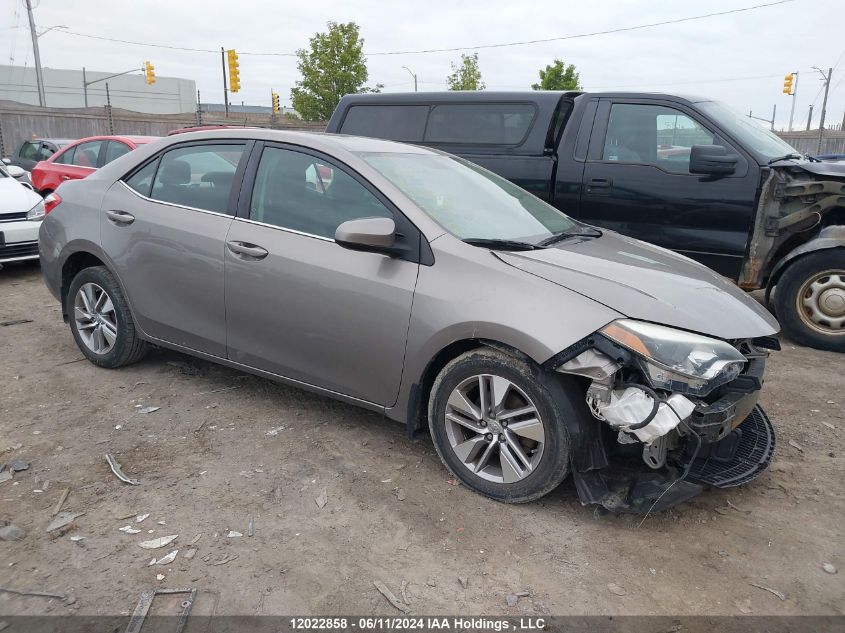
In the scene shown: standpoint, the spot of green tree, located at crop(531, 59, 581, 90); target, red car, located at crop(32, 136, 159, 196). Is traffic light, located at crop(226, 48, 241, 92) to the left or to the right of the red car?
right

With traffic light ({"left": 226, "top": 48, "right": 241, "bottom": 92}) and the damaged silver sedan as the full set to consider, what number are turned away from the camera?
0

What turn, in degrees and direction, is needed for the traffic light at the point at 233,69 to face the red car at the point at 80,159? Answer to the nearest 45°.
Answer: approximately 90° to its right

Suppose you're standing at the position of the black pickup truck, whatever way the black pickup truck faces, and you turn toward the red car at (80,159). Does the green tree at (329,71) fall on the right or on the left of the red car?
right

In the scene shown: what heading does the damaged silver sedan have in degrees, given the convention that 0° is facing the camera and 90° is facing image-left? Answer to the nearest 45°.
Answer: approximately 315°

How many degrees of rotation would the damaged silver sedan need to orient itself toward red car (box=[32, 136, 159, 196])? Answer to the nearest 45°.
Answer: approximately 180°

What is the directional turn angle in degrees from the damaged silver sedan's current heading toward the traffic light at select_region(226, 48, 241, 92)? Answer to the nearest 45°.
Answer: approximately 135° to its left

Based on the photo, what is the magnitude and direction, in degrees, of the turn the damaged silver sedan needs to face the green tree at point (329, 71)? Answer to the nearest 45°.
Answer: approximately 135° to its left

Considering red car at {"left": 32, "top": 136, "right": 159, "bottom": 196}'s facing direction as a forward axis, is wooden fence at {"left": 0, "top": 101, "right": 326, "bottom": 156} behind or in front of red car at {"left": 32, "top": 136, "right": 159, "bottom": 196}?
behind
